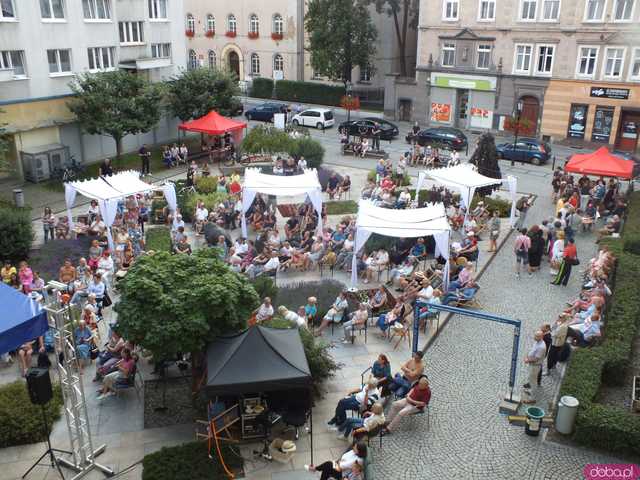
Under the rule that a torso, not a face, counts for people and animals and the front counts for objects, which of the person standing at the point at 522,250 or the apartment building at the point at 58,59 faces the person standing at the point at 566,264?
the apartment building

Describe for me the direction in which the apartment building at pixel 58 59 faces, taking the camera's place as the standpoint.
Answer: facing the viewer and to the right of the viewer

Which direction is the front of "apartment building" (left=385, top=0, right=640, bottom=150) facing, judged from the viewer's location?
facing the viewer and to the left of the viewer

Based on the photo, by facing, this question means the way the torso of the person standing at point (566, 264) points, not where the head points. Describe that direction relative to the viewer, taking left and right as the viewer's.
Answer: facing to the left of the viewer

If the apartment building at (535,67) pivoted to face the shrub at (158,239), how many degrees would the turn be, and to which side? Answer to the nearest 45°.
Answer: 0° — it already faces it

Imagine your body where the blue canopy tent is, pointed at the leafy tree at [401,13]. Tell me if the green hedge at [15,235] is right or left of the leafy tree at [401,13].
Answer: left

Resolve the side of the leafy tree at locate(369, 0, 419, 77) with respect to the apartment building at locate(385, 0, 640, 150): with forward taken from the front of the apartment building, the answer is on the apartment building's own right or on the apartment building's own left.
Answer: on the apartment building's own right

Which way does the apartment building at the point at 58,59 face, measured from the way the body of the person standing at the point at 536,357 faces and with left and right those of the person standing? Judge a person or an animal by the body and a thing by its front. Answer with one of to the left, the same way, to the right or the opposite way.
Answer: the opposite way

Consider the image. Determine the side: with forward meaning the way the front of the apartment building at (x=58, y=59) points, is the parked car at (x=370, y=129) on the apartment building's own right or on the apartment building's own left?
on the apartment building's own left

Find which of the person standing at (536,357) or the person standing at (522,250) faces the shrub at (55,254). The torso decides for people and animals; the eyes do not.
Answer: the person standing at (536,357)

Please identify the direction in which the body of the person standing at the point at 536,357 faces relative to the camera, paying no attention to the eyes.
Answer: to the viewer's left
